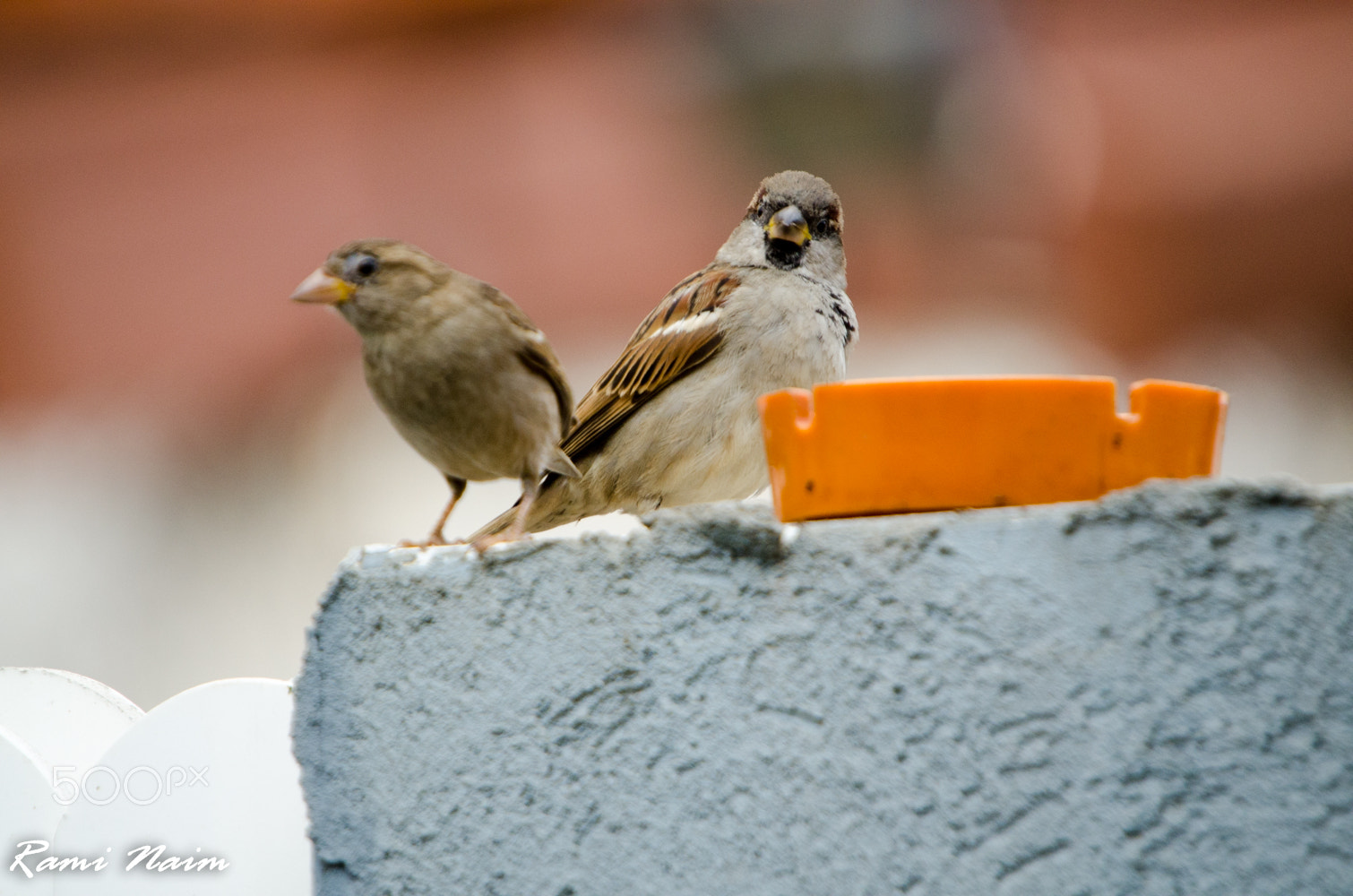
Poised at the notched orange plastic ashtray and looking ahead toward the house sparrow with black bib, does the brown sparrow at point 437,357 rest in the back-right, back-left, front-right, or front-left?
front-left

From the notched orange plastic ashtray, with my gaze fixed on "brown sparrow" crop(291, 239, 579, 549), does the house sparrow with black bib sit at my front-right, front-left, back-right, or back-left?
front-right

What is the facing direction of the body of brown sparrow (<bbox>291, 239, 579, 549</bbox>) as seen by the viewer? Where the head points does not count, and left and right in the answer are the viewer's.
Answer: facing the viewer and to the left of the viewer

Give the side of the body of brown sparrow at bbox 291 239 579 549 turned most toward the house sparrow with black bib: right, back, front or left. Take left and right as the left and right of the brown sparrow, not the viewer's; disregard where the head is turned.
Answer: back
